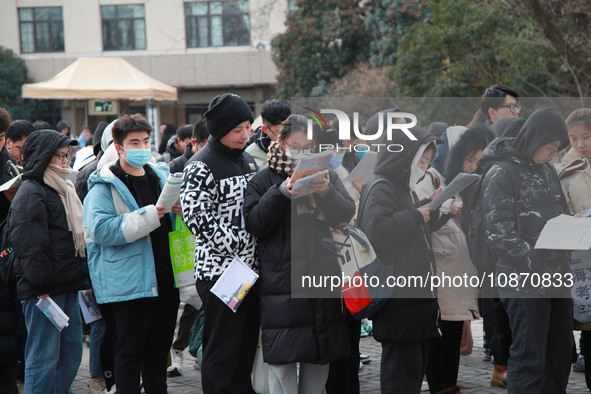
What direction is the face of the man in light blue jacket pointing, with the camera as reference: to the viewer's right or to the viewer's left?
to the viewer's right

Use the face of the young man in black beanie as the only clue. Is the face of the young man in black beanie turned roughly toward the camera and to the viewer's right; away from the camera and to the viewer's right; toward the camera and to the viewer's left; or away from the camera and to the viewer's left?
toward the camera and to the viewer's right

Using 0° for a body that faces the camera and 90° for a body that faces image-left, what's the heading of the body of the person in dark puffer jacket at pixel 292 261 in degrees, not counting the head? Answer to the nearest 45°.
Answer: approximately 315°

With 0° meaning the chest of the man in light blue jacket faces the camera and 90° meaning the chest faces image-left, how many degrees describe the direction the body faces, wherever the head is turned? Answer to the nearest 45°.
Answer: approximately 315°

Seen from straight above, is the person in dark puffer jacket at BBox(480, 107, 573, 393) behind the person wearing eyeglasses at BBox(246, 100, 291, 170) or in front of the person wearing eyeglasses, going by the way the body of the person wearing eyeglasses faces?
in front

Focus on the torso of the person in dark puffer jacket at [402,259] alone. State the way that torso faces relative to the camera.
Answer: to the viewer's right

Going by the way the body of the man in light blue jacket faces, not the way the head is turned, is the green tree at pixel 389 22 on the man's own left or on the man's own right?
on the man's own left

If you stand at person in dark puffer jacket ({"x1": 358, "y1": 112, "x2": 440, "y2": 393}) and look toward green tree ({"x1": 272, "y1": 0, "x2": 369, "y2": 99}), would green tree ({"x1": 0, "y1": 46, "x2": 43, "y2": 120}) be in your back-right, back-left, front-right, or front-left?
front-left
